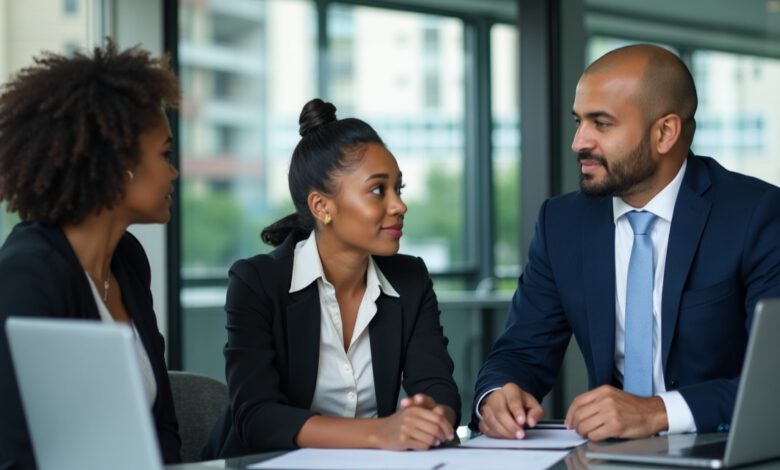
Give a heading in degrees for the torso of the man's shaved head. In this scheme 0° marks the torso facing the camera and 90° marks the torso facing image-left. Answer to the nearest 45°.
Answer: approximately 45°

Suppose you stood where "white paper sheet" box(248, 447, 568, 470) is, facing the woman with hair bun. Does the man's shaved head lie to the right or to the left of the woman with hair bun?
right

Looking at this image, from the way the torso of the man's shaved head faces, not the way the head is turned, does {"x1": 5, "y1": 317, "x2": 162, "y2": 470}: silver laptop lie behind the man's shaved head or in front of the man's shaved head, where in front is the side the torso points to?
in front

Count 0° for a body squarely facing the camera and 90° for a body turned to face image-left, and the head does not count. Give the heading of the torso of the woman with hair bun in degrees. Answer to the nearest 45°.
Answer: approximately 315°

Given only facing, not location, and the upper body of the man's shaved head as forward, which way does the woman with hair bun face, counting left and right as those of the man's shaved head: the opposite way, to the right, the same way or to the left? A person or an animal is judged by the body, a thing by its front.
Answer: to the left

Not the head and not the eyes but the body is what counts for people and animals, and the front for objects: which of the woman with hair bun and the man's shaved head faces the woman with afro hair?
the man's shaved head

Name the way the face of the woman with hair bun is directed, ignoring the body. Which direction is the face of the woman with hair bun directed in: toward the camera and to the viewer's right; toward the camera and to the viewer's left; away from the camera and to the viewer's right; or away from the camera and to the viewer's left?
toward the camera and to the viewer's right

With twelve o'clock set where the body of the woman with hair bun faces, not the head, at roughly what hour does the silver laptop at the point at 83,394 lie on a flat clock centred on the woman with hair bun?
The silver laptop is roughly at 2 o'clock from the woman with hair bun.

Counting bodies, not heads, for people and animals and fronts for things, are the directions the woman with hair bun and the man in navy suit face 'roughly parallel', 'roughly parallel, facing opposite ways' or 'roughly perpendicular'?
roughly perpendicular

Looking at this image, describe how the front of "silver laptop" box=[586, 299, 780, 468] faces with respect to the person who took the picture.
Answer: facing away from the viewer and to the left of the viewer

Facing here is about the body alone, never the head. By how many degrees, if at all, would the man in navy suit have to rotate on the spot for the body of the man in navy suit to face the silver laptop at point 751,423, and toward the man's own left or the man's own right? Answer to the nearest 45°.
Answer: approximately 45° to the man's own left

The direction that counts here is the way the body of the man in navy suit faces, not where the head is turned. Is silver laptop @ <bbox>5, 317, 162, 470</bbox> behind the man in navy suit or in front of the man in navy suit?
in front

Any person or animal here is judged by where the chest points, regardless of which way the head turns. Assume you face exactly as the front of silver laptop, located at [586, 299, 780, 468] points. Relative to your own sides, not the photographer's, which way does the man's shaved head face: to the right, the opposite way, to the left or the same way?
to the left

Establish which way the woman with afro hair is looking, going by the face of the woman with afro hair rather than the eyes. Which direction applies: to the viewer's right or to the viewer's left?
to the viewer's right

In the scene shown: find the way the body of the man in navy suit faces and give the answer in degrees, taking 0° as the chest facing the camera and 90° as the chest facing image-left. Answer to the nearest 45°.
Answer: approximately 45°

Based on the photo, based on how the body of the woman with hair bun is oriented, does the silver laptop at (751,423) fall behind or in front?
in front

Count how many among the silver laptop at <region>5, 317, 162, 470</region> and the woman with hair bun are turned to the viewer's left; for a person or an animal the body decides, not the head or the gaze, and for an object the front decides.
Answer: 0

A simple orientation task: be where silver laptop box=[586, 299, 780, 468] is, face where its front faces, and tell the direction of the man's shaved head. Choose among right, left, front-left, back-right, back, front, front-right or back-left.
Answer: front-right
